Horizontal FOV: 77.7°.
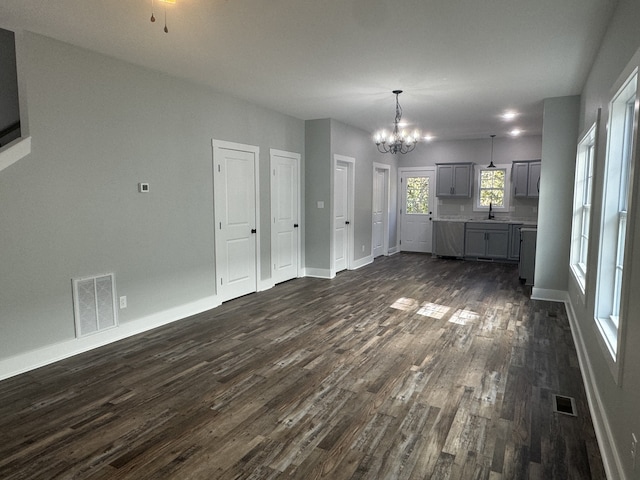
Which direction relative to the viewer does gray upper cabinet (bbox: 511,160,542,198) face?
toward the camera

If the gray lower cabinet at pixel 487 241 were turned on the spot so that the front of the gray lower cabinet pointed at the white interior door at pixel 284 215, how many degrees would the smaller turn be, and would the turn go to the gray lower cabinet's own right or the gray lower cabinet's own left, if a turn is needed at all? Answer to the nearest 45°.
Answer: approximately 45° to the gray lower cabinet's own right

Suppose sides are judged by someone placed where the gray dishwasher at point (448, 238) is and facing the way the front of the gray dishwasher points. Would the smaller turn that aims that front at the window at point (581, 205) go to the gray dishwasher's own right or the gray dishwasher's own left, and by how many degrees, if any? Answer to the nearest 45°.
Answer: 0° — it already faces it

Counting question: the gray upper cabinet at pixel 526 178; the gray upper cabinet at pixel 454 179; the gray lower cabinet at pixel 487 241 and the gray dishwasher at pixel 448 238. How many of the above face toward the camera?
4

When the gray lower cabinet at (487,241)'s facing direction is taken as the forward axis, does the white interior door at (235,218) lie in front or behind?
in front

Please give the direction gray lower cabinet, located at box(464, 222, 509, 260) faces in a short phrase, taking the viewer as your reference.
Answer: facing the viewer

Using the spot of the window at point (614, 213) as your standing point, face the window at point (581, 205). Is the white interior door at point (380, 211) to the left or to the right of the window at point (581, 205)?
left

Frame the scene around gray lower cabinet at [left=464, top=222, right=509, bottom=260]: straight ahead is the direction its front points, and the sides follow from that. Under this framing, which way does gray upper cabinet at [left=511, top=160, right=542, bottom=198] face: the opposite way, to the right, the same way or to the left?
the same way

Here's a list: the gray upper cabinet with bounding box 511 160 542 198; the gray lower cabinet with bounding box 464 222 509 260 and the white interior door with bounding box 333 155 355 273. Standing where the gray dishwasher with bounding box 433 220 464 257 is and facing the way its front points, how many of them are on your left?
2

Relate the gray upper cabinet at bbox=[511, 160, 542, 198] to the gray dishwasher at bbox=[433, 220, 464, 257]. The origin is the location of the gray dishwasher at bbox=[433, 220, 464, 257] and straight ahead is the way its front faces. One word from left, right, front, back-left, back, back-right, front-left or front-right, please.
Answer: left

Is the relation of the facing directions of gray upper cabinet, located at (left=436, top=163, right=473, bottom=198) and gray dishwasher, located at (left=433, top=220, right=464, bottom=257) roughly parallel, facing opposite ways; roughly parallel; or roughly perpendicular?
roughly parallel

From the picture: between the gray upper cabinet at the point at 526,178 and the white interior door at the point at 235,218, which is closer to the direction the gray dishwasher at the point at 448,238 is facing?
the white interior door

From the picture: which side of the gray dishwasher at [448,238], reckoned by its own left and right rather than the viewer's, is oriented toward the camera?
front

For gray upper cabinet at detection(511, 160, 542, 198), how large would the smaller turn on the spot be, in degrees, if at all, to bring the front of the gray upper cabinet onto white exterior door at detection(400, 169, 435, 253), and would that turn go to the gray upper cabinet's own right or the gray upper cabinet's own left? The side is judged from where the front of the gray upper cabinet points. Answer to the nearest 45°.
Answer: approximately 90° to the gray upper cabinet's own right

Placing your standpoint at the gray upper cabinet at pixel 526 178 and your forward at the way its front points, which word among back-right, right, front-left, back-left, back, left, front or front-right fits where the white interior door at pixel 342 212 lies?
front-right
